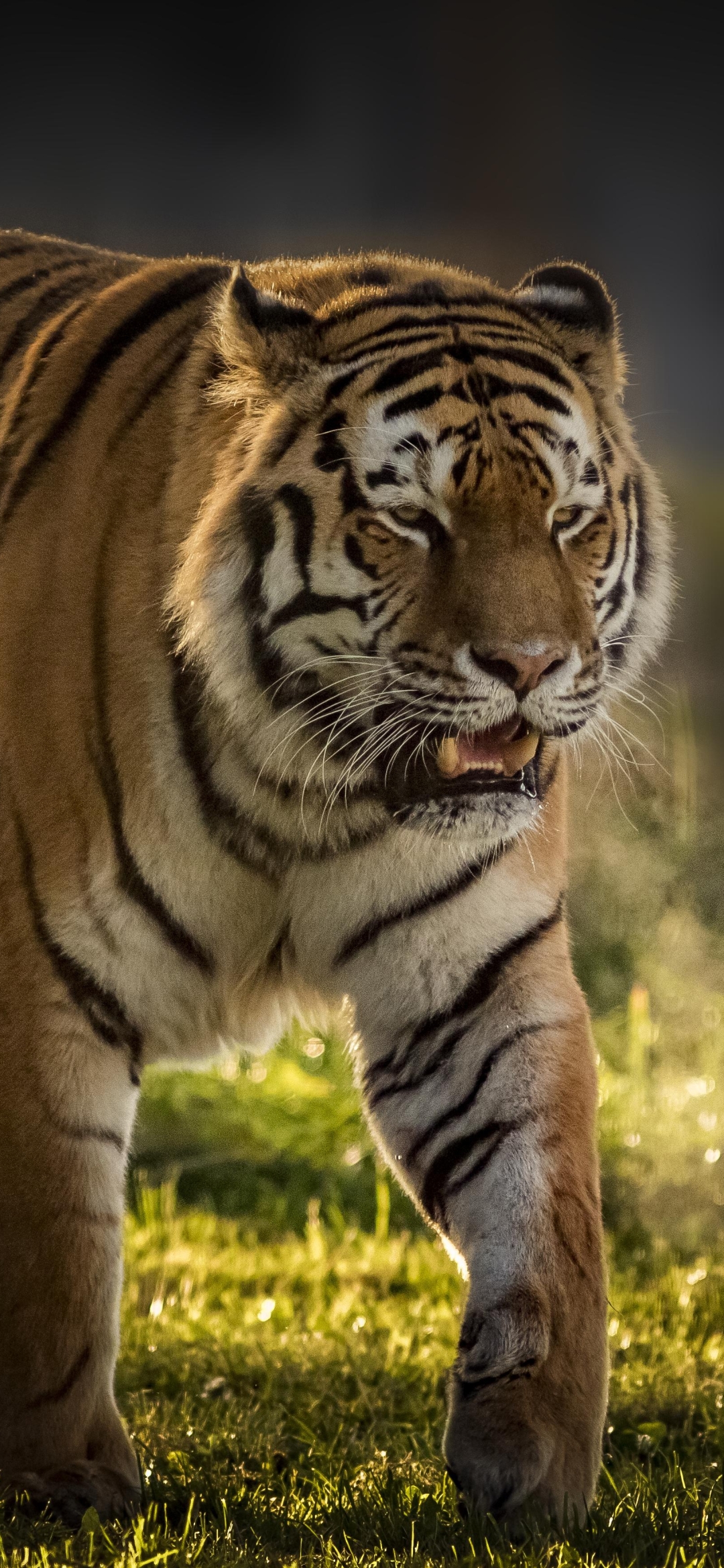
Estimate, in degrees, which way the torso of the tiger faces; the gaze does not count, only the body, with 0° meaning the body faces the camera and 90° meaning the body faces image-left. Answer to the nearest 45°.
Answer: approximately 315°
